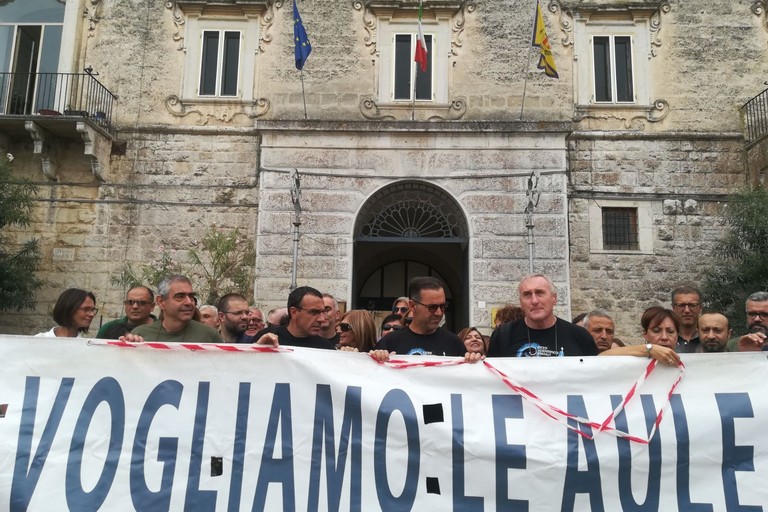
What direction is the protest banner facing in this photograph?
toward the camera

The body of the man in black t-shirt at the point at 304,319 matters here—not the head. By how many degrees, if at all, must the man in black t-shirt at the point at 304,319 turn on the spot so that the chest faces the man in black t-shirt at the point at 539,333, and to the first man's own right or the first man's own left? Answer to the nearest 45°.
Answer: approximately 45° to the first man's own left

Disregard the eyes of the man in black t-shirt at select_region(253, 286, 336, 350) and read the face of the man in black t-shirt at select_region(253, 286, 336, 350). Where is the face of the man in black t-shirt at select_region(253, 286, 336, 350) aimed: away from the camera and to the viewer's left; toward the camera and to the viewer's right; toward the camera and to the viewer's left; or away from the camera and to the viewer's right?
toward the camera and to the viewer's right

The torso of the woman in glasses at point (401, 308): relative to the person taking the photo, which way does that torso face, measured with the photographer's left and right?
facing the viewer

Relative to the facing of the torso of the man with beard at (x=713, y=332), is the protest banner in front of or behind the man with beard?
in front

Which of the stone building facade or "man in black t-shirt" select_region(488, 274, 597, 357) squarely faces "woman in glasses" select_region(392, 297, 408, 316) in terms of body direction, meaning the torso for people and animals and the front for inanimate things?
the stone building facade

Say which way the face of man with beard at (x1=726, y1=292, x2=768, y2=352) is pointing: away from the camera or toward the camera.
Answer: toward the camera

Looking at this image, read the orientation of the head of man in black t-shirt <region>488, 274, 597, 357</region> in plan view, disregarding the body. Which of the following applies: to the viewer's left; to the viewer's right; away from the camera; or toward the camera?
toward the camera

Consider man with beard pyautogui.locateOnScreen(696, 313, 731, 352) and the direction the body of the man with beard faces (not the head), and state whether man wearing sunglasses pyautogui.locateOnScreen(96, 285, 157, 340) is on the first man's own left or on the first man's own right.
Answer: on the first man's own right

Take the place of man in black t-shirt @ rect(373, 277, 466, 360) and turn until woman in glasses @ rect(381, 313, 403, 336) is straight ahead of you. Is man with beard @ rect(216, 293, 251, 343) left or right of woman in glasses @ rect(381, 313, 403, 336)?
left

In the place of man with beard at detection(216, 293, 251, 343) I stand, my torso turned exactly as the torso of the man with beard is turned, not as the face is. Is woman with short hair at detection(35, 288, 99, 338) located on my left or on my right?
on my right

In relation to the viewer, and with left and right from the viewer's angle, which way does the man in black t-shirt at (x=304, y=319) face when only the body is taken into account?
facing the viewer and to the right of the viewer

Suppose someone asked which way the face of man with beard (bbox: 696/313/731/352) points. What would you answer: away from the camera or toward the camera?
toward the camera

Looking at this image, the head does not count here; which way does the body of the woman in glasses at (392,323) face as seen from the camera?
toward the camera

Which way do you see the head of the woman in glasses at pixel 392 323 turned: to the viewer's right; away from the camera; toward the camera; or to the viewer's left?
toward the camera
